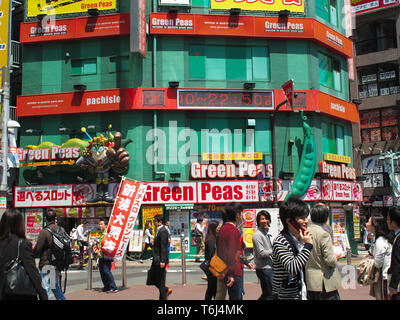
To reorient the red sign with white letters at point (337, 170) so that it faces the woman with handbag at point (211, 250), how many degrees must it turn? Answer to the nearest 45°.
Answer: approximately 45° to its right

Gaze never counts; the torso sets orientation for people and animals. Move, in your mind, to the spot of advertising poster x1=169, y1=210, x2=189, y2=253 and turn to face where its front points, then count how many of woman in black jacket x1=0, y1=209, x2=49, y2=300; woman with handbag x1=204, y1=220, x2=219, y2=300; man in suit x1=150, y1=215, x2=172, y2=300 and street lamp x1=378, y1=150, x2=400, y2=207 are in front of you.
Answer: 3

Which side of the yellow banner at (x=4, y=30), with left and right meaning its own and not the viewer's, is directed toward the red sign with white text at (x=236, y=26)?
left

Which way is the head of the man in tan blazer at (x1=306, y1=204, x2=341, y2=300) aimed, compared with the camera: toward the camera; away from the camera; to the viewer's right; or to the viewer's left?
away from the camera

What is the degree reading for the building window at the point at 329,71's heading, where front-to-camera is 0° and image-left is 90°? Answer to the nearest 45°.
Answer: approximately 315°

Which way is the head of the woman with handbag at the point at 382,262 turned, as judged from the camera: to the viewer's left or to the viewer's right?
to the viewer's left

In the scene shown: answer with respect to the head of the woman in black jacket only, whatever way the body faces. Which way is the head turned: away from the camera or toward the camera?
away from the camera

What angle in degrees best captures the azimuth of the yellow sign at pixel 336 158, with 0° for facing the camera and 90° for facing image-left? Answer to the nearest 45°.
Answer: approximately 315°

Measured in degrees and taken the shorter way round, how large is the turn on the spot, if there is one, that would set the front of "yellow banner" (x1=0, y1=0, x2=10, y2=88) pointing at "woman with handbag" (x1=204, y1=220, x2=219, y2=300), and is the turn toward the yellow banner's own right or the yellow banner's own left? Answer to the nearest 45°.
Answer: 0° — it already faces them
